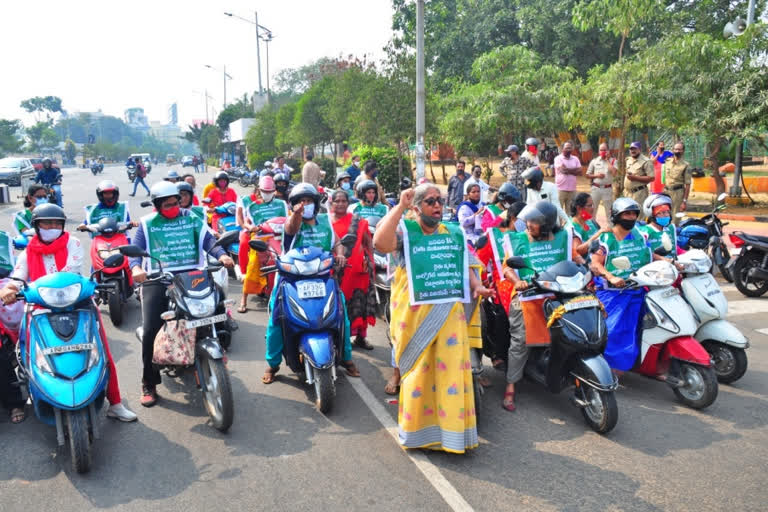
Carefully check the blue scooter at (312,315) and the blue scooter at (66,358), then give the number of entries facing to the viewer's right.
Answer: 0

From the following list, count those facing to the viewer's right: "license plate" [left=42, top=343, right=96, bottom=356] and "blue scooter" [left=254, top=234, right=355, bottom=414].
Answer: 0

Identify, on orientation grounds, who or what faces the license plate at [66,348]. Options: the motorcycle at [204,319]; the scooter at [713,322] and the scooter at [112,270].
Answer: the scooter at [112,270]

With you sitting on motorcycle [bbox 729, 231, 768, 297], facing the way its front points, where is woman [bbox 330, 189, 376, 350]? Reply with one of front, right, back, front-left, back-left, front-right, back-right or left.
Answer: back-right

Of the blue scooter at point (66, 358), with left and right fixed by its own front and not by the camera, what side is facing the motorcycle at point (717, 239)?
left

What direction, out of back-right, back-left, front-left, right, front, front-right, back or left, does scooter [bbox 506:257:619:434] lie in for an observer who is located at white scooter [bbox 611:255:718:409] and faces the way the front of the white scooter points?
right

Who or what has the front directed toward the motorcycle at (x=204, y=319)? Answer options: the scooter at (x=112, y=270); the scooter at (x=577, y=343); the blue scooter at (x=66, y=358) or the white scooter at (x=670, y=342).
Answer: the scooter at (x=112, y=270)

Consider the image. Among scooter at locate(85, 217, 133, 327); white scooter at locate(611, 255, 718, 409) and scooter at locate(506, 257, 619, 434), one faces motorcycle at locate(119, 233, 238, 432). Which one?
scooter at locate(85, 217, 133, 327)

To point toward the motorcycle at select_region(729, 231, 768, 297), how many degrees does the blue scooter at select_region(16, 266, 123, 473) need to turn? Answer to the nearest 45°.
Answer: approximately 90° to its left

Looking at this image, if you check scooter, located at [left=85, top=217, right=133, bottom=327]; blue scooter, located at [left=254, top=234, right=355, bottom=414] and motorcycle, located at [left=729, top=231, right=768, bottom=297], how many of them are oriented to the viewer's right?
1
